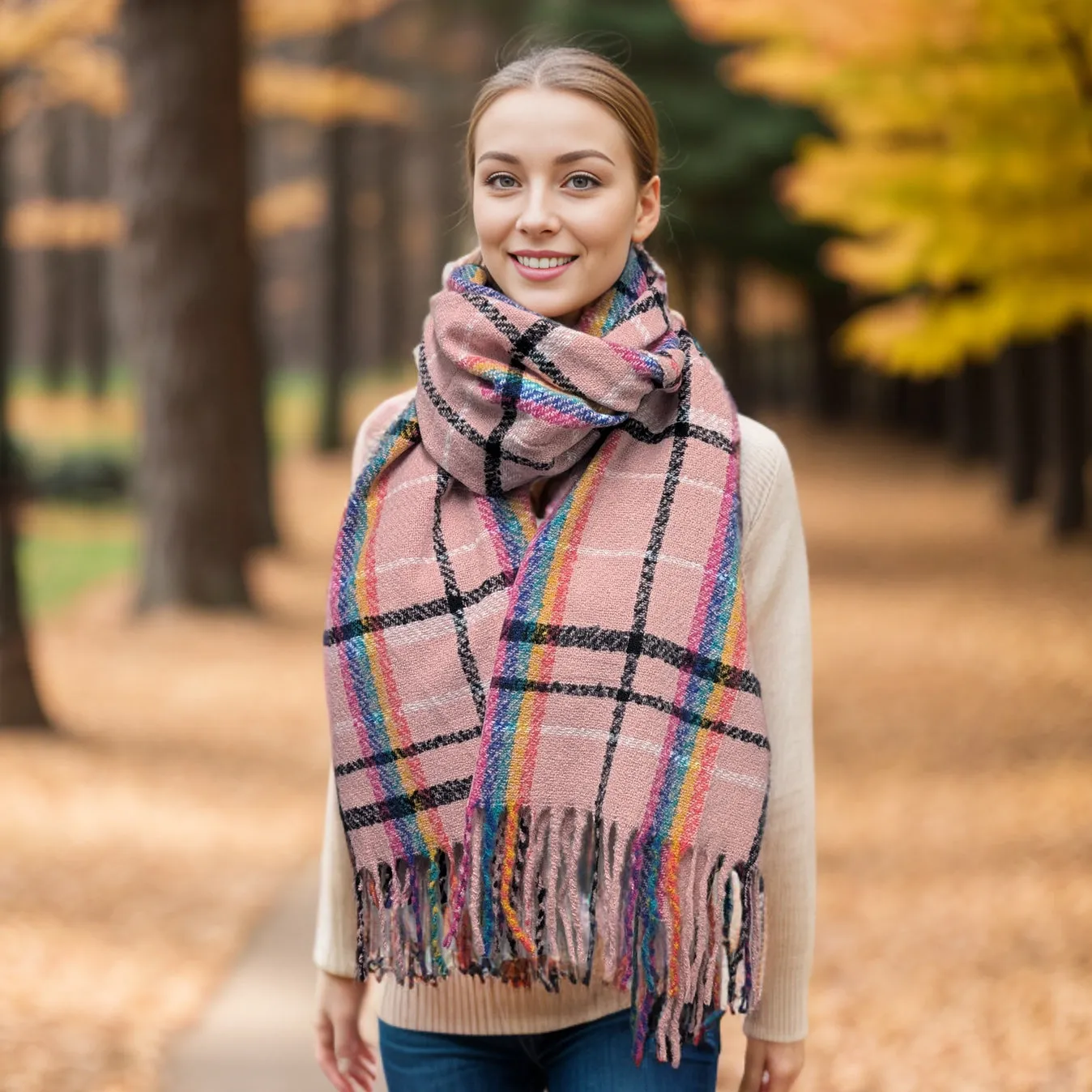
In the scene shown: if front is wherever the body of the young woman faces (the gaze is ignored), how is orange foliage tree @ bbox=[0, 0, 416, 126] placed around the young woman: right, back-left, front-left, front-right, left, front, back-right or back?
back

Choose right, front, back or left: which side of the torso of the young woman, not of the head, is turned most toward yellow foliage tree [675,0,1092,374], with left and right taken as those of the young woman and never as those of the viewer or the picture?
back

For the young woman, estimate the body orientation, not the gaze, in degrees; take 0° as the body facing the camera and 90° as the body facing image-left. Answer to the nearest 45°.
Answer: approximately 0°
